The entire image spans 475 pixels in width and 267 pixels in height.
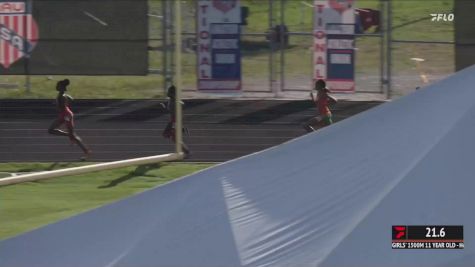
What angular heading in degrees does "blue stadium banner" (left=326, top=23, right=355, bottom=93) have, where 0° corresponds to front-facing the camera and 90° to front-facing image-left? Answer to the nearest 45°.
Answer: approximately 0°

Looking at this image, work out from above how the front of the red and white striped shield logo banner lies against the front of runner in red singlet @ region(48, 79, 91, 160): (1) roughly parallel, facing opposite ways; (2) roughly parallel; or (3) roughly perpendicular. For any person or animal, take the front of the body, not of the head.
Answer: roughly perpendicular

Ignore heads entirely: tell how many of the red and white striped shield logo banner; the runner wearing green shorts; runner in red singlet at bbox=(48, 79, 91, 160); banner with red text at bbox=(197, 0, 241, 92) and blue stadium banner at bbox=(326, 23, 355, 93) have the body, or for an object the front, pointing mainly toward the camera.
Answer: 3
